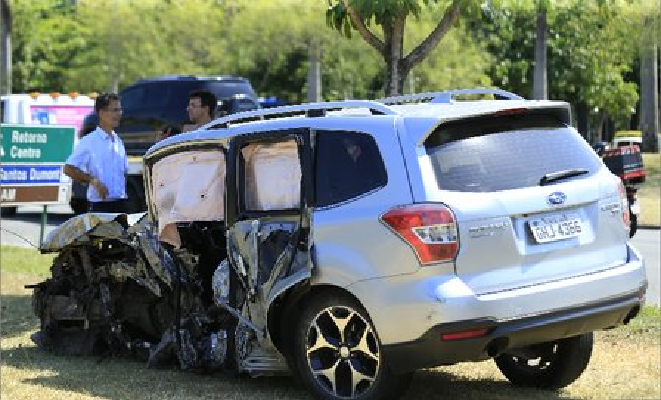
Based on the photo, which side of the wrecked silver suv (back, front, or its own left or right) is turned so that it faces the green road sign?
front

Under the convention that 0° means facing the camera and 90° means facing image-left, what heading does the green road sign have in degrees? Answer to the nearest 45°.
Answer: approximately 0°

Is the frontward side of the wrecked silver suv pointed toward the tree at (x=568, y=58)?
no

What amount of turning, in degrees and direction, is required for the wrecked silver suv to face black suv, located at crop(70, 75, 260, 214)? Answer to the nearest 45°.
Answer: approximately 45° to its right

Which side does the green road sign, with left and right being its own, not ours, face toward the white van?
back

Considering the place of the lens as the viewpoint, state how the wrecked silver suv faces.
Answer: facing away from the viewer and to the left of the viewer

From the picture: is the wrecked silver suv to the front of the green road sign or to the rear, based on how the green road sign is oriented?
to the front

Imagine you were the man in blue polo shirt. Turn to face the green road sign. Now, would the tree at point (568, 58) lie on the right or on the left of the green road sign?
right

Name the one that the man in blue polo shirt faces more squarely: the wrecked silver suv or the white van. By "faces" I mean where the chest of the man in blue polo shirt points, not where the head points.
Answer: the wrecked silver suv

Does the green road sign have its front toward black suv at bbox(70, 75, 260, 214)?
no
